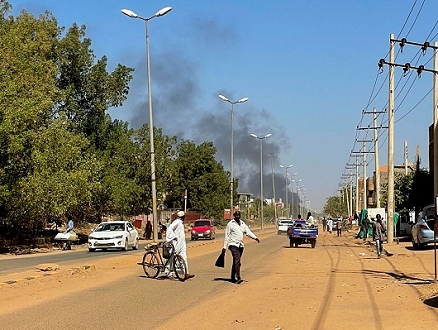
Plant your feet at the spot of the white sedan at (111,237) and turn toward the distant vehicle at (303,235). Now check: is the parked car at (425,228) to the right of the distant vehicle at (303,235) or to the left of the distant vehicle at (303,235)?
right

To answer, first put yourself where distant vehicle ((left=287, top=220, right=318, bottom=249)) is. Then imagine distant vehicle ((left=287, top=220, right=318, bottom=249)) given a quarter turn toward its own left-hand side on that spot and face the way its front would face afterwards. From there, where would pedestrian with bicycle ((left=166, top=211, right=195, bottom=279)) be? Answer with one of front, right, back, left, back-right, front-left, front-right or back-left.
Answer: left

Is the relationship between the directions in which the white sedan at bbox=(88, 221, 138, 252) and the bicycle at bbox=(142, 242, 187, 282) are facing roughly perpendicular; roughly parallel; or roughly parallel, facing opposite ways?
roughly perpendicular

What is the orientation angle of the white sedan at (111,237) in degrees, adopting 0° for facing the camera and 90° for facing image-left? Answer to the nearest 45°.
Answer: approximately 45°

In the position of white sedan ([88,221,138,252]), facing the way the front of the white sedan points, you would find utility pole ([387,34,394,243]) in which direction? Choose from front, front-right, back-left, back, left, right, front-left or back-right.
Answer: back-left

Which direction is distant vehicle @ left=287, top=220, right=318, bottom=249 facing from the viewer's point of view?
away from the camera

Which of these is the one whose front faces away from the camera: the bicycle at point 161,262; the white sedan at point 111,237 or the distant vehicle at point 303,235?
the distant vehicle

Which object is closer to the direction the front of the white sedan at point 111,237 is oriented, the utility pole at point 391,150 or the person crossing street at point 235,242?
the person crossing street
